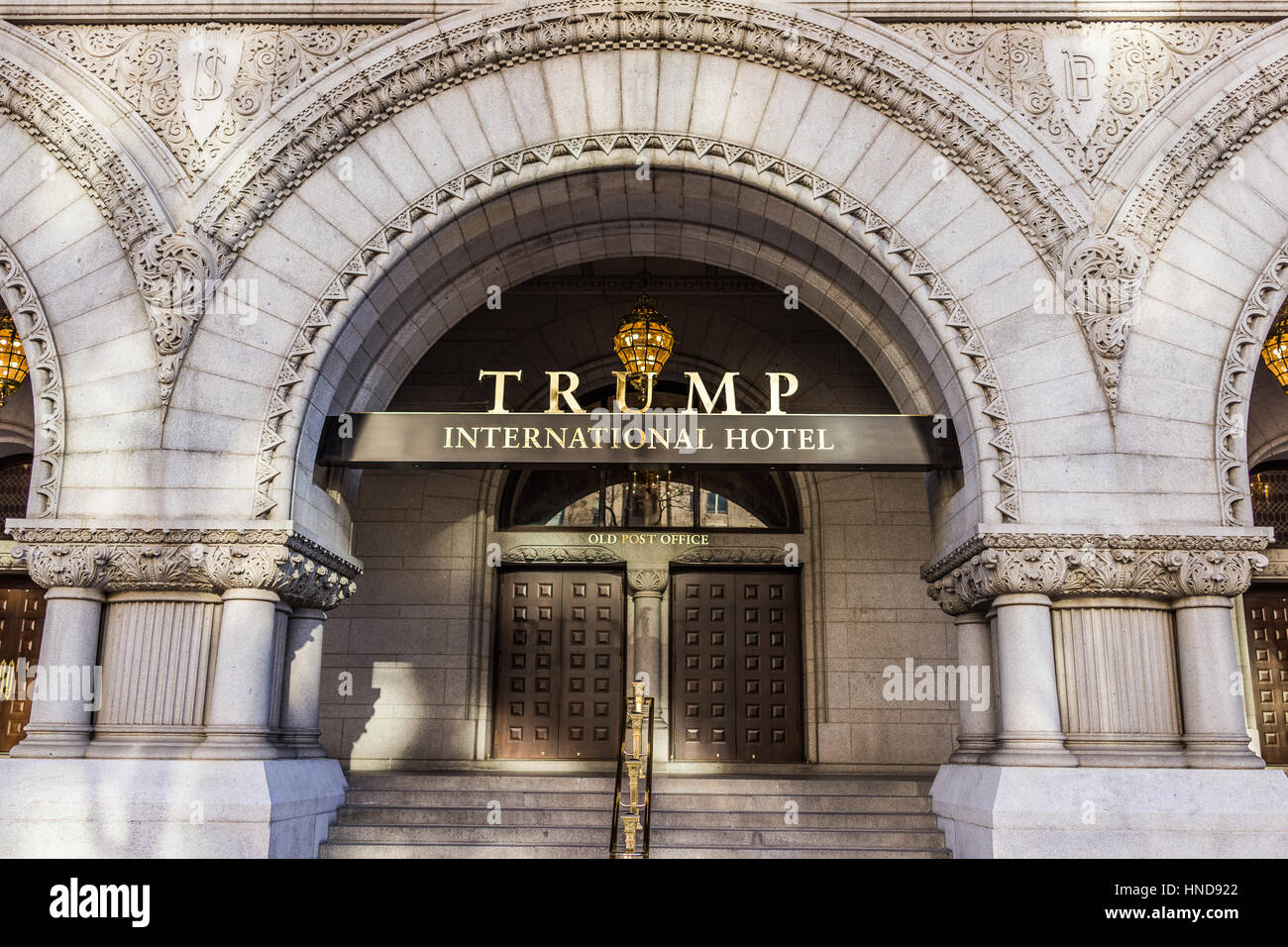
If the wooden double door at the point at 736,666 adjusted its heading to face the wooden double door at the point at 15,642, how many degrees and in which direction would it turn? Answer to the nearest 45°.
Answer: approximately 90° to its right

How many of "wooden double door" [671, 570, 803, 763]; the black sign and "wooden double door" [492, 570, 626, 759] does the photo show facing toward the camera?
3

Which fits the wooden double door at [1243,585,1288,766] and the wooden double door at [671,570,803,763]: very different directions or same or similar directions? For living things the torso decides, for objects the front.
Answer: same or similar directions

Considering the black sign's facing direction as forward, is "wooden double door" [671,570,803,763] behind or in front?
behind

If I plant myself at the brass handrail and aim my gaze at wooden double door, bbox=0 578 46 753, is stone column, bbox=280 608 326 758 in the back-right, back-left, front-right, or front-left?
front-left

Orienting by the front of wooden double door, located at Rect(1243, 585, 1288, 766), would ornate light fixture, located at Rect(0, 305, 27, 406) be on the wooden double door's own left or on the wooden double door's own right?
on the wooden double door's own right

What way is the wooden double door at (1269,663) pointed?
toward the camera

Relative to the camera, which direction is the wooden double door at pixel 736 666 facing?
toward the camera

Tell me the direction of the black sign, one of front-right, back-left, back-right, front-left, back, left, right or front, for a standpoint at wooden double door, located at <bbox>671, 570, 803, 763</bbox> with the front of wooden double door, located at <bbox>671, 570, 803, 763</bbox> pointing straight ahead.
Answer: front

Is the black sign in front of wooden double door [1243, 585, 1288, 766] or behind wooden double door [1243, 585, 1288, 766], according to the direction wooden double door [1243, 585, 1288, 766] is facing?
in front

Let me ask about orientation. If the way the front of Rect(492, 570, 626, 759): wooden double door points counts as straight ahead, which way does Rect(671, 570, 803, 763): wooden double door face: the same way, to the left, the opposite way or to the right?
the same way

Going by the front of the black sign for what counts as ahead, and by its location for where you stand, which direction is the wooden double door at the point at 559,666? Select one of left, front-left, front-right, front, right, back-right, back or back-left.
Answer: back
